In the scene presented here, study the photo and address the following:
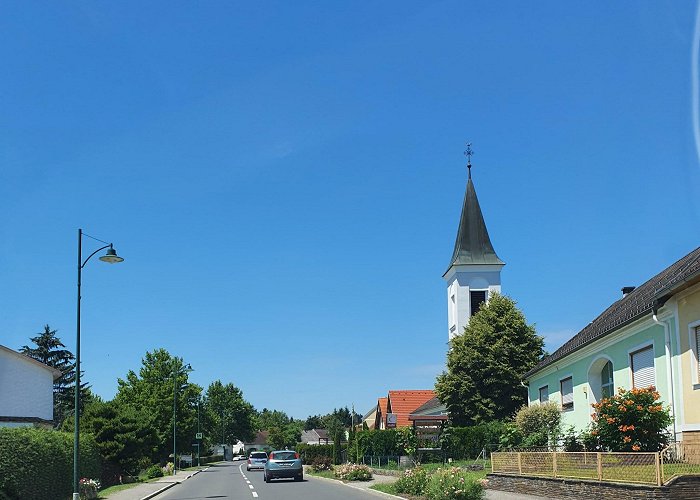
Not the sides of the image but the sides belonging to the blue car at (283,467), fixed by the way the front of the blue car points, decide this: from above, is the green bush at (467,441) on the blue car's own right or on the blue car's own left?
on the blue car's own right

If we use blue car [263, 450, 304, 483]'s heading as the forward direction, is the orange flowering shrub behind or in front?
behind

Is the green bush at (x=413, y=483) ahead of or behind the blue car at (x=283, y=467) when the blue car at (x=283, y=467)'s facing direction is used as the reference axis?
behind

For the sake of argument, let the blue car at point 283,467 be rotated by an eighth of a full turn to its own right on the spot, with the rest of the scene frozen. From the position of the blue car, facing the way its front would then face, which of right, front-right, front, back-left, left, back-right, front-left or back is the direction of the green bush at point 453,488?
back-right

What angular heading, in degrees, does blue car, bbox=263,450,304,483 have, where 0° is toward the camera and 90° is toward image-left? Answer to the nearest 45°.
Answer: approximately 180°

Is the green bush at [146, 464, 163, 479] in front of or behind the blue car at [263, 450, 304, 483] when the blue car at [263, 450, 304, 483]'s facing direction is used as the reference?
in front

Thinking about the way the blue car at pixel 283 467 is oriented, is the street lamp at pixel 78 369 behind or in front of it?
behind
